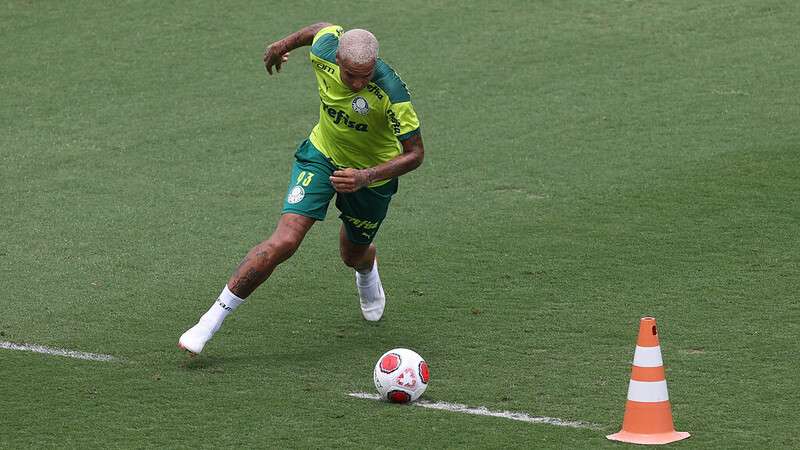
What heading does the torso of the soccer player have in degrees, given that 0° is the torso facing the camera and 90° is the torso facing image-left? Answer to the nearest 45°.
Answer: approximately 0°

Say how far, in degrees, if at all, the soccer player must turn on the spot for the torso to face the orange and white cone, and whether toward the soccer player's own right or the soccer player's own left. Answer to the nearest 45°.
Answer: approximately 45° to the soccer player's own left

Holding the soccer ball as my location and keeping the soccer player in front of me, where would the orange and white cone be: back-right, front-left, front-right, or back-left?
back-right
